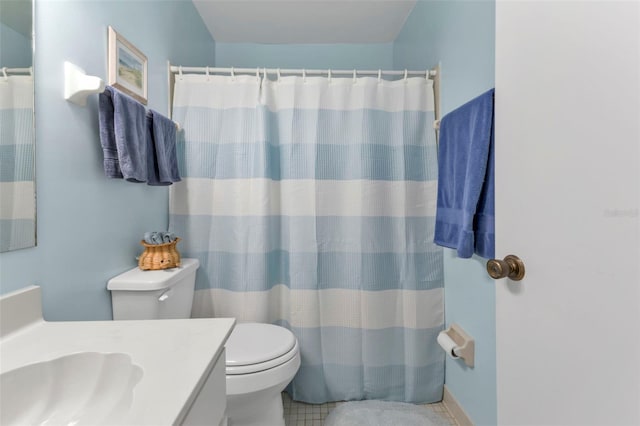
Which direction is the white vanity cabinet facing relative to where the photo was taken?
to the viewer's right

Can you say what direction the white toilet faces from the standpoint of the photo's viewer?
facing to the right of the viewer

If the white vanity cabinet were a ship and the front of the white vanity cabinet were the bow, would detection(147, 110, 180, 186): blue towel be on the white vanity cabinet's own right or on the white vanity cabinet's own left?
on the white vanity cabinet's own left

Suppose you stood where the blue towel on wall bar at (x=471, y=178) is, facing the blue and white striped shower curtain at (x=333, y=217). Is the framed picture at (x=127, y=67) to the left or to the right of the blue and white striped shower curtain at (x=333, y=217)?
left

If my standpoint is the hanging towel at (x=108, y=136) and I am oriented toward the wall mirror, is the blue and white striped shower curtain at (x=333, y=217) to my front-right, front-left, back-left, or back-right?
back-left
